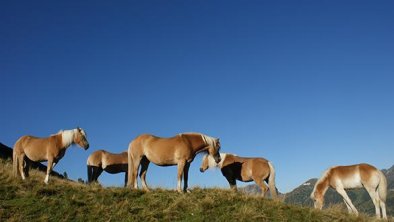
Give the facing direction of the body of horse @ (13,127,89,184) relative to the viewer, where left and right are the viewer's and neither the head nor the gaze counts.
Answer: facing to the right of the viewer

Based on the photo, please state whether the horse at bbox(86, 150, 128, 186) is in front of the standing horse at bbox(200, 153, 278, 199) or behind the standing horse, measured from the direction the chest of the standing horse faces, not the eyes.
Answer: in front

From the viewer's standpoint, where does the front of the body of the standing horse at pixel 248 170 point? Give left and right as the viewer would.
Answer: facing to the left of the viewer

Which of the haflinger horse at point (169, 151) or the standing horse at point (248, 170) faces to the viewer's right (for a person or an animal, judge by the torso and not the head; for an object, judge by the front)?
the haflinger horse

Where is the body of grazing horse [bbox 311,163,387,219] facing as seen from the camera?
to the viewer's left

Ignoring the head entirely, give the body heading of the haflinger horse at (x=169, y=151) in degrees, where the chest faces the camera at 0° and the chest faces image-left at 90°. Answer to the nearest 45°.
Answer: approximately 270°

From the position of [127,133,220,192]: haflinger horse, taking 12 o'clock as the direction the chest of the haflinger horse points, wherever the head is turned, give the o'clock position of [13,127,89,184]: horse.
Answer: The horse is roughly at 6 o'clock from the haflinger horse.

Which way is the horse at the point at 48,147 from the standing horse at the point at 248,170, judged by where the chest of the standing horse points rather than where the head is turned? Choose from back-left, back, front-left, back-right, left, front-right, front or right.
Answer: front-left

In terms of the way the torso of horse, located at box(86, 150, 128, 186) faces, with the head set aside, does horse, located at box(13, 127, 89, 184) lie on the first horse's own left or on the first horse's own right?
on the first horse's own right
